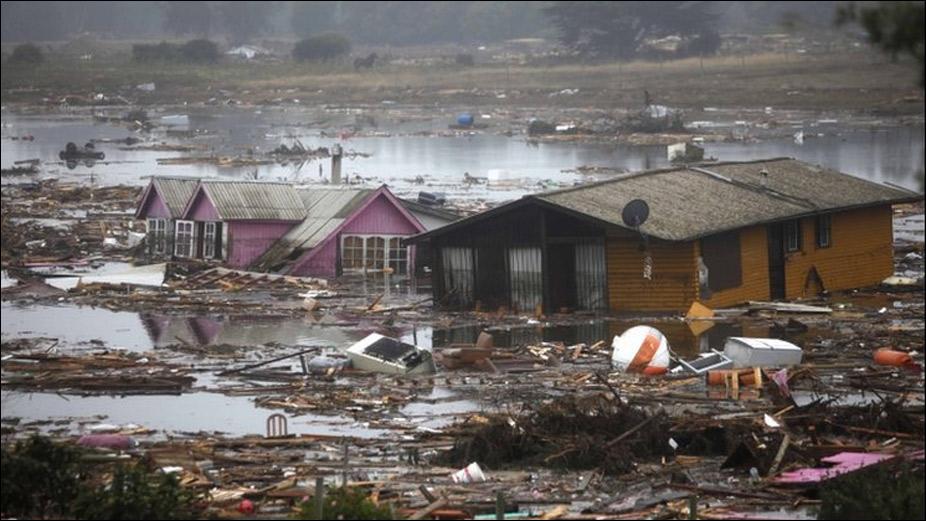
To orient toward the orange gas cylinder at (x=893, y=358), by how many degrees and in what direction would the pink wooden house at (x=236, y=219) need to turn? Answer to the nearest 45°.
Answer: approximately 90° to its left

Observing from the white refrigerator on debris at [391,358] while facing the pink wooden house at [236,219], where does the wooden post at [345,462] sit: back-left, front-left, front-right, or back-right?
back-left

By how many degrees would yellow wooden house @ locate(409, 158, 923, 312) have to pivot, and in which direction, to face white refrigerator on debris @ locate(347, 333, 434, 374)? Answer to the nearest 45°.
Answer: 0° — it already faces it

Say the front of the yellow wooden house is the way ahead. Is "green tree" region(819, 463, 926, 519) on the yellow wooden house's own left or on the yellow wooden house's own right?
on the yellow wooden house's own left

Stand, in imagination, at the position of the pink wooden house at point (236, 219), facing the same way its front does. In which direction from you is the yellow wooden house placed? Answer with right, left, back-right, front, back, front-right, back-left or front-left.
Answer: left

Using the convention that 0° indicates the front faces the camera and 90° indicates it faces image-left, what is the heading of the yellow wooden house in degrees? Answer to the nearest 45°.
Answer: approximately 45°

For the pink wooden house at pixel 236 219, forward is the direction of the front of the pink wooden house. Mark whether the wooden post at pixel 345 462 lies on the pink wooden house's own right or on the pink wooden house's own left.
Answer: on the pink wooden house's own left

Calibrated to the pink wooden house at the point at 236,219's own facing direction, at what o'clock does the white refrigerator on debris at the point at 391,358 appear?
The white refrigerator on debris is roughly at 10 o'clock from the pink wooden house.
